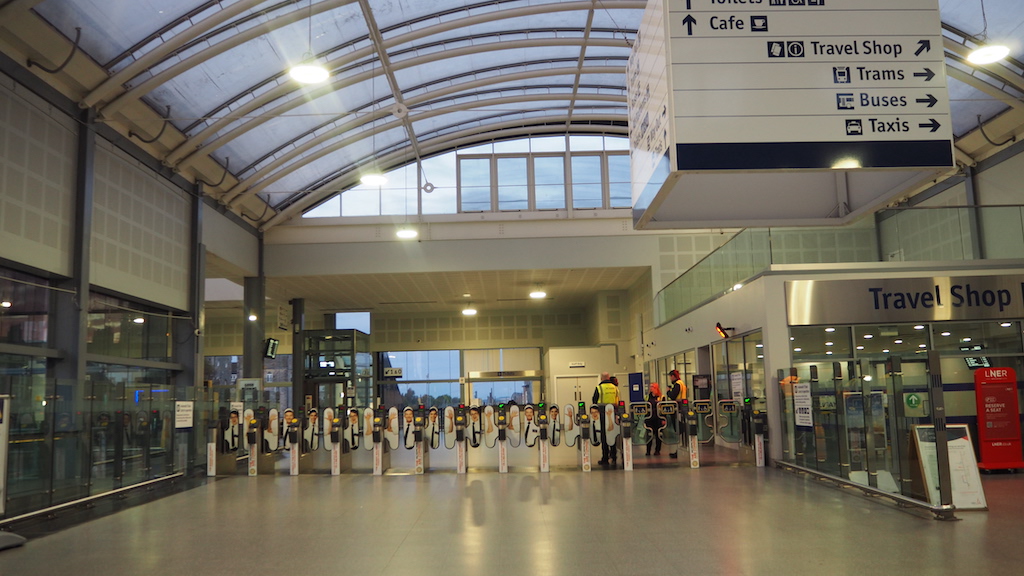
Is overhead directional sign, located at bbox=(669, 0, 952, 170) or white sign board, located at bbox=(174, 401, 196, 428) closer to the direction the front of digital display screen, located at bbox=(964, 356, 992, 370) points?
the overhead directional sign

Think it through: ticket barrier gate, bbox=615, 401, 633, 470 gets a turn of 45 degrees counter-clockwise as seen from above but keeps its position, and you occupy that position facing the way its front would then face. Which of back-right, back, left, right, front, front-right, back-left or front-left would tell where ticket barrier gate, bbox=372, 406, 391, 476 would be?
back-right

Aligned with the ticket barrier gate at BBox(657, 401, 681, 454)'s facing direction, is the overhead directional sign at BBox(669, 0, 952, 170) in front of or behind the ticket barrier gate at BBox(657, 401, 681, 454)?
in front

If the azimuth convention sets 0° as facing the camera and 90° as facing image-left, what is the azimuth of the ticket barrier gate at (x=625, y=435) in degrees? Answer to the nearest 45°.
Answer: approximately 0°

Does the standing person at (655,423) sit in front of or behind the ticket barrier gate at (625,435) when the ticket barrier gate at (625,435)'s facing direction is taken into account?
behind
